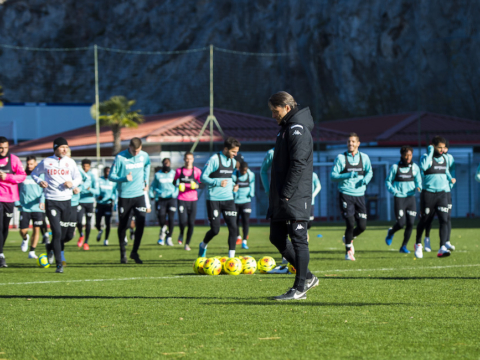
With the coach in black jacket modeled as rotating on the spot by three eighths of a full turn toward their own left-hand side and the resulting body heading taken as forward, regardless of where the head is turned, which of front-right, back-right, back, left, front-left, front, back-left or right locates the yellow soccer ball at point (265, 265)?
back-left

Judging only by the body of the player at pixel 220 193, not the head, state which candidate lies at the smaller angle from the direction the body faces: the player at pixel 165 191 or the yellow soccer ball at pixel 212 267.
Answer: the yellow soccer ball

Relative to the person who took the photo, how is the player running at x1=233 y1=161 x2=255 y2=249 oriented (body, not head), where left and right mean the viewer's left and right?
facing the viewer

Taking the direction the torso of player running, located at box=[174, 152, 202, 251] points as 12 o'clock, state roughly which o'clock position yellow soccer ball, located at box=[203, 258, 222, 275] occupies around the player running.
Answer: The yellow soccer ball is roughly at 12 o'clock from the player running.

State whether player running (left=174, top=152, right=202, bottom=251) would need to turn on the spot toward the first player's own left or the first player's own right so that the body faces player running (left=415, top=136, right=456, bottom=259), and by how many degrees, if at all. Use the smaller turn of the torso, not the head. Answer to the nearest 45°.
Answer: approximately 45° to the first player's own left

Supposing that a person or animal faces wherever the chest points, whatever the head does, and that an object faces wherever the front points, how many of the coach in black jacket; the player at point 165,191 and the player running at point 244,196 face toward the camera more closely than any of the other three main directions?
2

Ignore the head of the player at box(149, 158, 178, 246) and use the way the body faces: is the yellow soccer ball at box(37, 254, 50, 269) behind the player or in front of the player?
in front

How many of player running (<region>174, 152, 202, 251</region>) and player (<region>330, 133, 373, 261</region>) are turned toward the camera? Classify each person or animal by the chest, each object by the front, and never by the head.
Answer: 2

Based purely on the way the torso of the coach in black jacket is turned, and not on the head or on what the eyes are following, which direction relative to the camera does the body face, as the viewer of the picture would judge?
to the viewer's left

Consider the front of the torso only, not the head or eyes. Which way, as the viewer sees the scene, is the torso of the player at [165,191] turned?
toward the camera

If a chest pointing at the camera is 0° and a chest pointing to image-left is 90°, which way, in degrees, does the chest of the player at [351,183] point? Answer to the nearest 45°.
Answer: approximately 0°

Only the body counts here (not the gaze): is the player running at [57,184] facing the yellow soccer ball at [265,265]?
no

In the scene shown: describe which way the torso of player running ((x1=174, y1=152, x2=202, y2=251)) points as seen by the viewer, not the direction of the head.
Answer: toward the camera

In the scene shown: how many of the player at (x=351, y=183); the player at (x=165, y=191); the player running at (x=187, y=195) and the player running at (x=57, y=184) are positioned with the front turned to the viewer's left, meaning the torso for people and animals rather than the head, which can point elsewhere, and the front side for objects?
0

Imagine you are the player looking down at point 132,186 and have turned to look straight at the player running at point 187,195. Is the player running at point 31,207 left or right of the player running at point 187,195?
left
